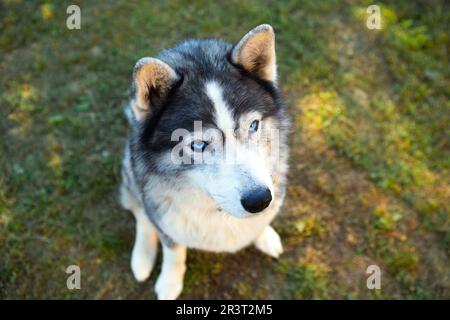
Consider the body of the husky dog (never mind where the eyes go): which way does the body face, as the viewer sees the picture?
toward the camera
